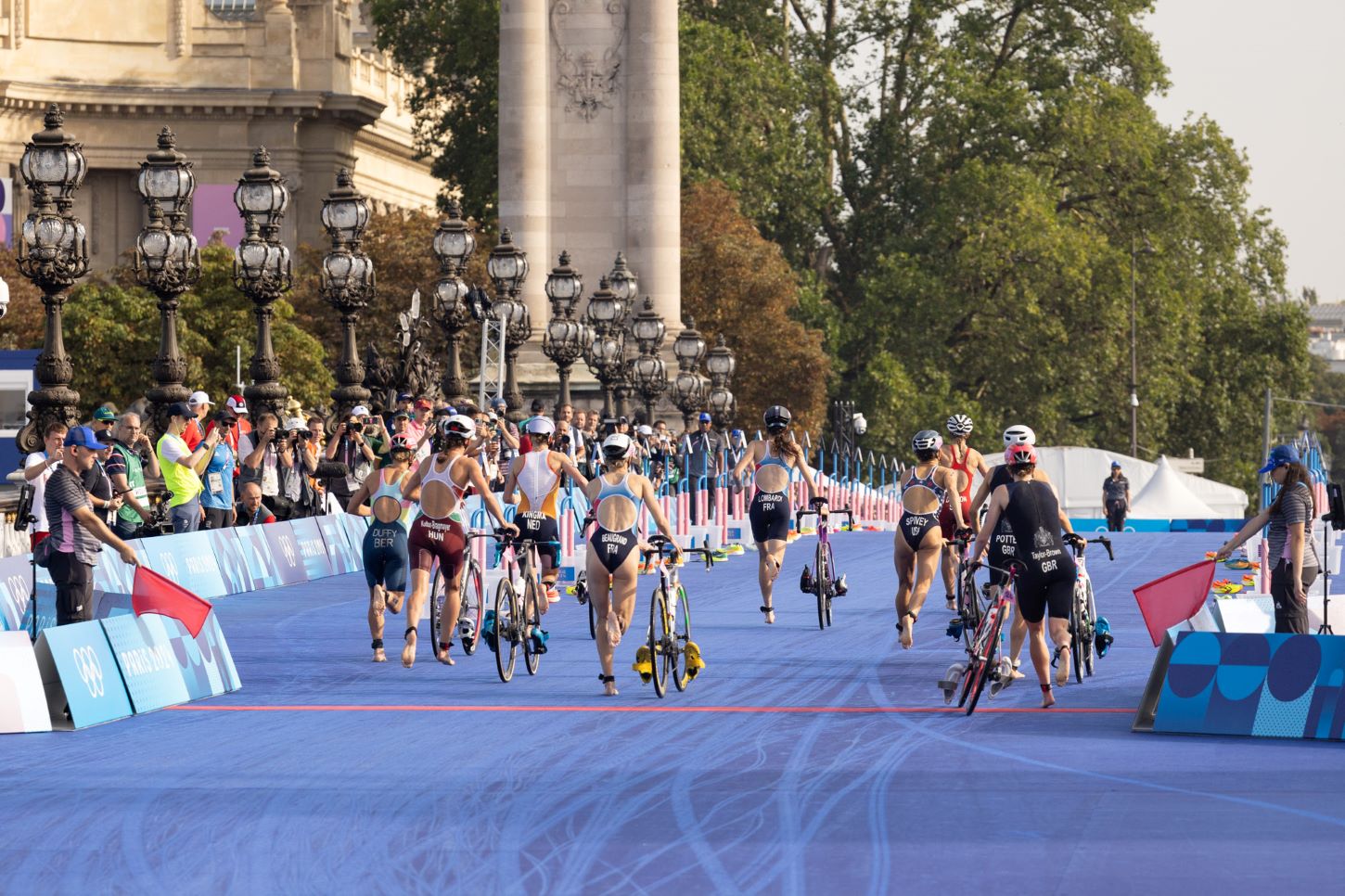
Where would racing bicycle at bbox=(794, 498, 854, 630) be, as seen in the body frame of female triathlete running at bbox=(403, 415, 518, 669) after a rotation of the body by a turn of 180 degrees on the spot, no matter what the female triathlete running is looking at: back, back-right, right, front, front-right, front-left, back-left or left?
back-left

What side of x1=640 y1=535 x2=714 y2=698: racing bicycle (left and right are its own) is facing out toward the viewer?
back

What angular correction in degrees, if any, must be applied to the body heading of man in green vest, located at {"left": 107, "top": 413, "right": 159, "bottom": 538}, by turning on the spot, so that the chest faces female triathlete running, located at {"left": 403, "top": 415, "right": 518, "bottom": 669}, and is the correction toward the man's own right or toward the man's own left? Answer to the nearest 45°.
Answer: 0° — they already face them

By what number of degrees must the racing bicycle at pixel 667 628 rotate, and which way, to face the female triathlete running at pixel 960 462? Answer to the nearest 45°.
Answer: approximately 45° to its right

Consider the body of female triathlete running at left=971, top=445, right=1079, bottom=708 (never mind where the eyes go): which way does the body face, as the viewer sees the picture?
away from the camera

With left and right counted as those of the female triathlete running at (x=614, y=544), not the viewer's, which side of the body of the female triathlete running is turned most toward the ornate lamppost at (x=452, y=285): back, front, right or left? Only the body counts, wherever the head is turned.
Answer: front

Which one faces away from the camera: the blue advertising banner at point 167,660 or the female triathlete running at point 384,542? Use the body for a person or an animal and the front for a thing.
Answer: the female triathlete running

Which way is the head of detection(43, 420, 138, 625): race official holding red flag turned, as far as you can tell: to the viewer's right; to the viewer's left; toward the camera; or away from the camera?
to the viewer's right

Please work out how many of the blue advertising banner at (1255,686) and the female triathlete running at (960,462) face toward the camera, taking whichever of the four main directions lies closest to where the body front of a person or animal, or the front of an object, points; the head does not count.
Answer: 1

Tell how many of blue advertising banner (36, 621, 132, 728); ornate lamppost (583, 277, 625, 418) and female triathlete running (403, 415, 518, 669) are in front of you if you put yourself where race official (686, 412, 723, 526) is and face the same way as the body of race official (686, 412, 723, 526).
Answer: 2

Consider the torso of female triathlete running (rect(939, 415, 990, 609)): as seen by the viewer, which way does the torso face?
away from the camera

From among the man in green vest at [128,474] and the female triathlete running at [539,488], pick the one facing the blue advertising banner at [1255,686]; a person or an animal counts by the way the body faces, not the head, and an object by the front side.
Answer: the man in green vest

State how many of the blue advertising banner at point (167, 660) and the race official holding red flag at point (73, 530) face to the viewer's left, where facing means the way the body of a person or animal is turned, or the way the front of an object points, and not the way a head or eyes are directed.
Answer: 0

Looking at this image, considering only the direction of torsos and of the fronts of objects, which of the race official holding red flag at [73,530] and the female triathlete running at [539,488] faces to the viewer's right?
the race official holding red flag

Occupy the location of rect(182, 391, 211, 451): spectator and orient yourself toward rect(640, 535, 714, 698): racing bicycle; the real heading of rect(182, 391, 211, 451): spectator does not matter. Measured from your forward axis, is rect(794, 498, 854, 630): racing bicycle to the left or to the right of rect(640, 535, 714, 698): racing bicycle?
left

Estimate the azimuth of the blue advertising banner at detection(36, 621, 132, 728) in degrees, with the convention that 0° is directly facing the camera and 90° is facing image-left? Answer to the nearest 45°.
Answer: approximately 315°

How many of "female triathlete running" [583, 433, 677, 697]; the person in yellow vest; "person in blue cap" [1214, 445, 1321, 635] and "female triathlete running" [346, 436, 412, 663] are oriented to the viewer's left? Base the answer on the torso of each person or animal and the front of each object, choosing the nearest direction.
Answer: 1

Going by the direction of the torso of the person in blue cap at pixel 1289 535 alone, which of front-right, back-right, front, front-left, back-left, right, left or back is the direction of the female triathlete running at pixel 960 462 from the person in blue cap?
front-right

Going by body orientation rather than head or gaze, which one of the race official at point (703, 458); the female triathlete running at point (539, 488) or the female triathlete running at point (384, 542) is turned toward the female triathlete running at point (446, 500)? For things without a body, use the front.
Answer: the race official
